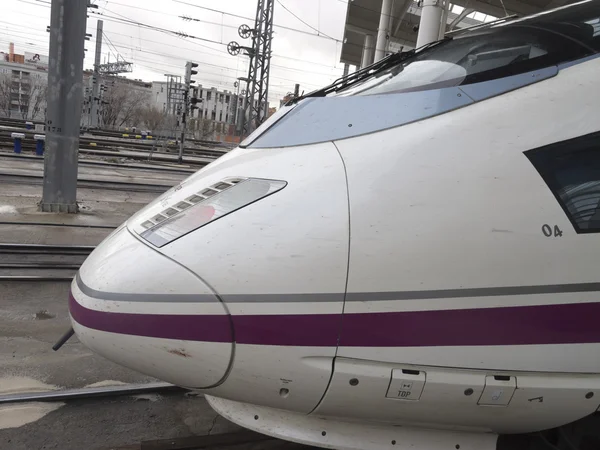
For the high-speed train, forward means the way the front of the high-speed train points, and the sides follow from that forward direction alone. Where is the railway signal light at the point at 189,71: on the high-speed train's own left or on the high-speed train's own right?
on the high-speed train's own right

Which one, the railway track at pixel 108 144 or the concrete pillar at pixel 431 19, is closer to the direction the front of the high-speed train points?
the railway track

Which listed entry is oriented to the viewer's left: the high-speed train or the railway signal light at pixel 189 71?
the high-speed train

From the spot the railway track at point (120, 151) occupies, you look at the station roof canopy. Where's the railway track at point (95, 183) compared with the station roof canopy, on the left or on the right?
right

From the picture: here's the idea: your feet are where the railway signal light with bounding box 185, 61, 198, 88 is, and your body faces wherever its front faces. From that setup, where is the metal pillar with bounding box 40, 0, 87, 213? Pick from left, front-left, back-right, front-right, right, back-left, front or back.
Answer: right

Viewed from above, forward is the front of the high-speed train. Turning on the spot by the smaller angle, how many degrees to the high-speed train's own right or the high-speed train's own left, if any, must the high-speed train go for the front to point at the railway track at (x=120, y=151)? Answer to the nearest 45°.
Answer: approximately 45° to the high-speed train's own right

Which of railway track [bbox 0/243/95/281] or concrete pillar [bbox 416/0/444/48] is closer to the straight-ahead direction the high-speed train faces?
the railway track

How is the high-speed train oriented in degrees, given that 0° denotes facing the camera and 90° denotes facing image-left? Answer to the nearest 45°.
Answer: approximately 90°
